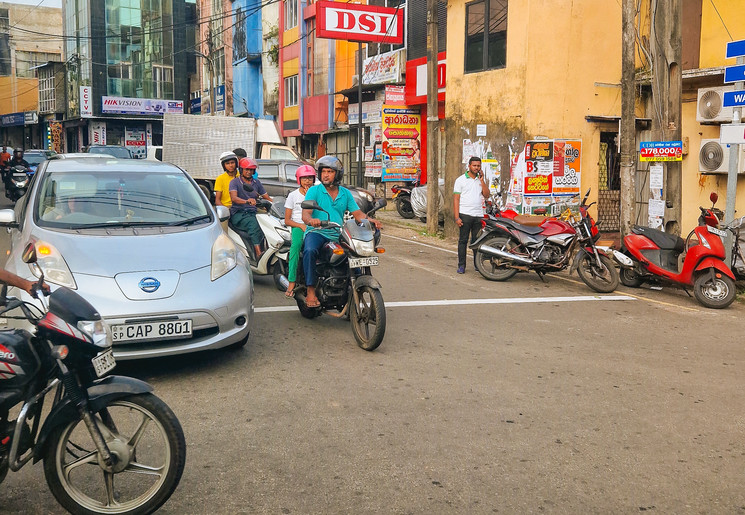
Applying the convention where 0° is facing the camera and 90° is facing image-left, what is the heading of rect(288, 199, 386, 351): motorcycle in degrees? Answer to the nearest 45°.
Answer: approximately 315°

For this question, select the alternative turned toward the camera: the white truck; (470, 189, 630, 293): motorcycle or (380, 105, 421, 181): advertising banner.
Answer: the advertising banner

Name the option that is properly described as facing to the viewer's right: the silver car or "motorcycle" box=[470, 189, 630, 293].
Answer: the motorcycle

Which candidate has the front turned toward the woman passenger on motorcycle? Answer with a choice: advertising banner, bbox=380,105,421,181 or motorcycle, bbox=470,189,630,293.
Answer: the advertising banner

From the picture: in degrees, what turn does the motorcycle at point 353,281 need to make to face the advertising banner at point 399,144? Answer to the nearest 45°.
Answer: approximately 135° to its left

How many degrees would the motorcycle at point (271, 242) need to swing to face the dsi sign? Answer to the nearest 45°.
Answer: approximately 135° to its left

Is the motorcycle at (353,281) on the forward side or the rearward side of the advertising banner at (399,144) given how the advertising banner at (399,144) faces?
on the forward side

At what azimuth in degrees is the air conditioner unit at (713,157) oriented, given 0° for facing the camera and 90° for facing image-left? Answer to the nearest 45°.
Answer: approximately 45°

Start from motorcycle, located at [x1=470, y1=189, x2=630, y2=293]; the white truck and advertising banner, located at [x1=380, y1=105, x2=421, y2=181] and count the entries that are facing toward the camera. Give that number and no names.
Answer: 1

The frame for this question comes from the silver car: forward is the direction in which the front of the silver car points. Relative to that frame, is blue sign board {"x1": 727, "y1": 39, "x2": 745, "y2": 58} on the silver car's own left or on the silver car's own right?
on the silver car's own left

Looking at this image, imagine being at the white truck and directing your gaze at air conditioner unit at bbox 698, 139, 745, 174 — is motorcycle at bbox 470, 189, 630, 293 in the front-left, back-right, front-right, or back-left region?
front-right

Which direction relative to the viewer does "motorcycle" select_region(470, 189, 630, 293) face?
to the viewer's right

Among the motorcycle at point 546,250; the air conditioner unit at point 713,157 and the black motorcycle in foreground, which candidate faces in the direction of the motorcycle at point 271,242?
the air conditioner unit

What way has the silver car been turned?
toward the camera

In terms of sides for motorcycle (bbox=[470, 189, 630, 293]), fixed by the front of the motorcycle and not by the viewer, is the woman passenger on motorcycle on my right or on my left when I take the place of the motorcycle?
on my right

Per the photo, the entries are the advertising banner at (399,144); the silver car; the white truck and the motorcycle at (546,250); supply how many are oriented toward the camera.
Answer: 2

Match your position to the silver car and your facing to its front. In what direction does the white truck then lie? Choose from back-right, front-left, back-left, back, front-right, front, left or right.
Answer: back
